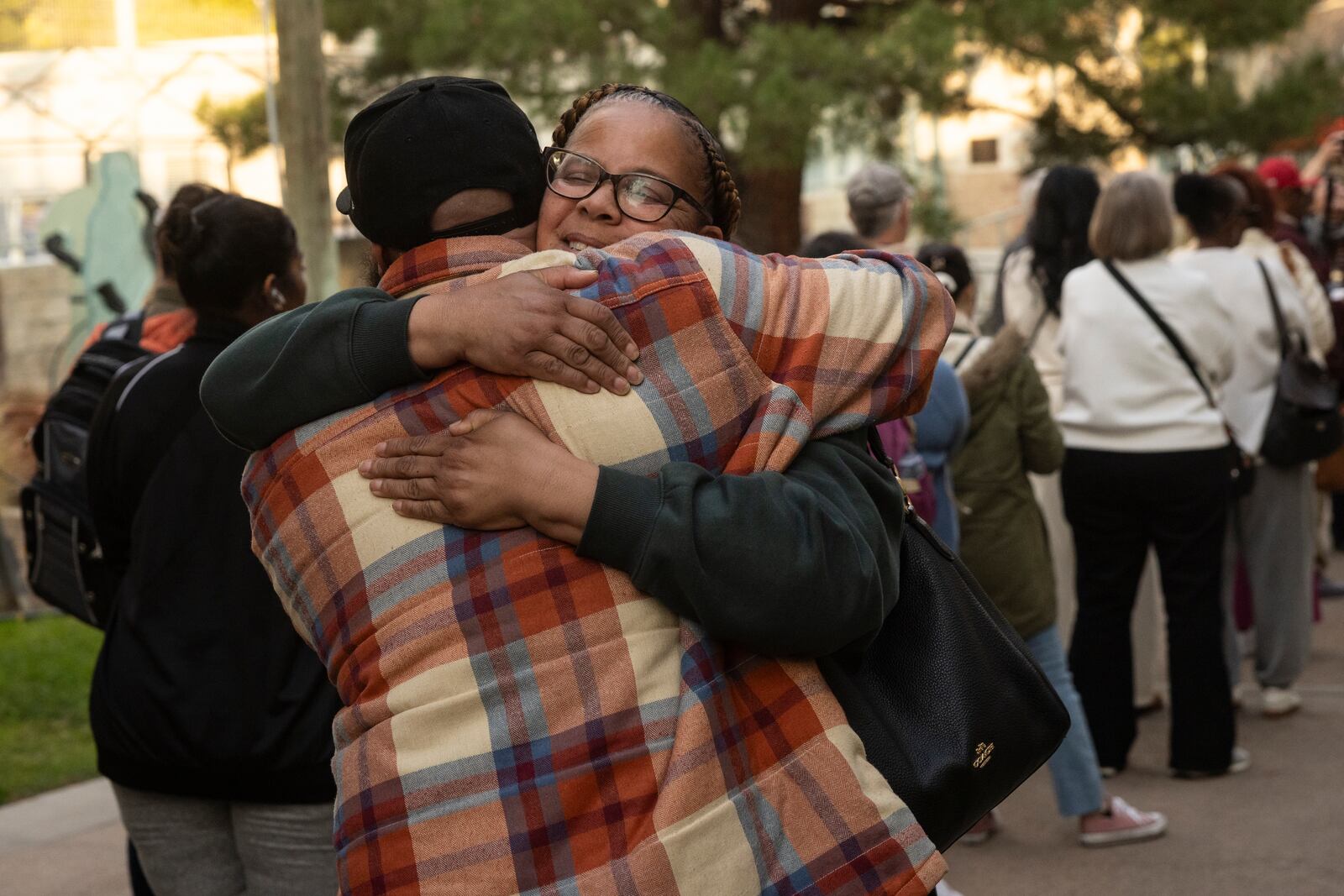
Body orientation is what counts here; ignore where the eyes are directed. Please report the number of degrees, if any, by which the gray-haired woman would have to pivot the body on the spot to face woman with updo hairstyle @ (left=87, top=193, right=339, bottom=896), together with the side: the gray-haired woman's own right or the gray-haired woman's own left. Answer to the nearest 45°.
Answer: approximately 135° to the gray-haired woman's own left

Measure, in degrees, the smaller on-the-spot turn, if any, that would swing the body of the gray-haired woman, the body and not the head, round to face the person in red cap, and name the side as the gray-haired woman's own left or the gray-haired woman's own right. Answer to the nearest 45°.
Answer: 0° — they already face them

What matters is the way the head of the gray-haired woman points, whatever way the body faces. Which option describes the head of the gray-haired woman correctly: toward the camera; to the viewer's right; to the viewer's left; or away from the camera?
away from the camera

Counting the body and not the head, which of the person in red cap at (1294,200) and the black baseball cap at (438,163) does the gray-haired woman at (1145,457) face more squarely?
the person in red cap

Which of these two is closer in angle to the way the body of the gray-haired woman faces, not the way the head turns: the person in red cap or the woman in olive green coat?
the person in red cap

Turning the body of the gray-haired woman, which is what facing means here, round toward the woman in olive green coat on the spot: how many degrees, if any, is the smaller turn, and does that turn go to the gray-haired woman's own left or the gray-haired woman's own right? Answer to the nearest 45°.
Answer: approximately 135° to the gray-haired woman's own left

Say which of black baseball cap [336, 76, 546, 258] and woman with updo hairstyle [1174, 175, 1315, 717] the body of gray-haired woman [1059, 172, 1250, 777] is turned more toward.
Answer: the woman with updo hairstyle

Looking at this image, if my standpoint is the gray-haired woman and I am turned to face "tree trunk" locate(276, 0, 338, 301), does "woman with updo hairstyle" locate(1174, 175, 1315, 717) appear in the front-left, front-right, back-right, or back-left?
back-right

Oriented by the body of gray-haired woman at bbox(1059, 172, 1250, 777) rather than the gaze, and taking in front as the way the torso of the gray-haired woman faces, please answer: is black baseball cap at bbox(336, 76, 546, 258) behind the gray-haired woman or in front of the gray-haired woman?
behind

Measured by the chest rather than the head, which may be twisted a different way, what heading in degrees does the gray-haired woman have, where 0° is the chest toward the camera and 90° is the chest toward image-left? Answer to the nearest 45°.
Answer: approximately 180°

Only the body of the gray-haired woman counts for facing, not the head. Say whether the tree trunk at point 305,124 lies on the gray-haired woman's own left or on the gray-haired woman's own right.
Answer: on the gray-haired woman's own left
